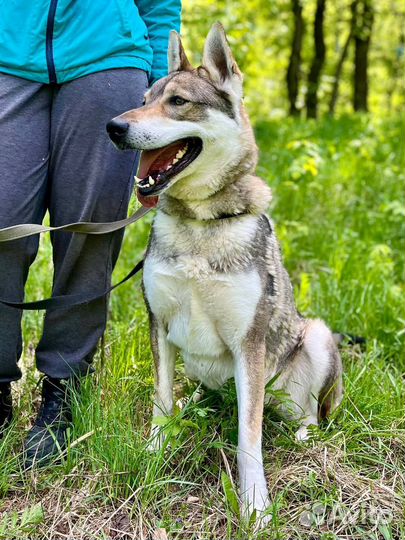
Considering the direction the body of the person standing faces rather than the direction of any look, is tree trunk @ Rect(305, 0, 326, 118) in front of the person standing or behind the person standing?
behind

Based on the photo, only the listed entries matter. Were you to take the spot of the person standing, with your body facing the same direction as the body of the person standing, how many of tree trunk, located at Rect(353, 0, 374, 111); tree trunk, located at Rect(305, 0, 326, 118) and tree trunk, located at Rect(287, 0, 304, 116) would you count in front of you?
0

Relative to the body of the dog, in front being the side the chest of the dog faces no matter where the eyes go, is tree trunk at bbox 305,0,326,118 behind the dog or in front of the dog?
behind

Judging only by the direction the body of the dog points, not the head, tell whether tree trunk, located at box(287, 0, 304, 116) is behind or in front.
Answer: behind

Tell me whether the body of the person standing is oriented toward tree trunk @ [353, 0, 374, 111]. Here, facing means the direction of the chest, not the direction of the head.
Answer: no

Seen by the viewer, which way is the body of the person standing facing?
toward the camera

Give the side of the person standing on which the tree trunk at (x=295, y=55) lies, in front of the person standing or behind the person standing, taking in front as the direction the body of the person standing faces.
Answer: behind

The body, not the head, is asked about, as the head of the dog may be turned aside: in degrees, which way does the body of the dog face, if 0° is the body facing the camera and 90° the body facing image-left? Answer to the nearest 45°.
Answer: approximately 45°

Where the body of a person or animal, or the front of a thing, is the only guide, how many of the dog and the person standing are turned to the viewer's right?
0

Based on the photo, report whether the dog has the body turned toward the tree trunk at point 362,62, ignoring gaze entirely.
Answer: no
